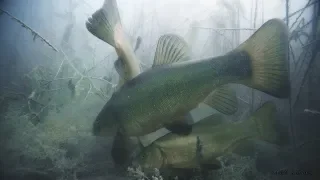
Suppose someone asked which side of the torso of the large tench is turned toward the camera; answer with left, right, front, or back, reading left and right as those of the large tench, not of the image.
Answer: left

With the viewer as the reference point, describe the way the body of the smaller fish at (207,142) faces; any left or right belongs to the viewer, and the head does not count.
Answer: facing to the left of the viewer

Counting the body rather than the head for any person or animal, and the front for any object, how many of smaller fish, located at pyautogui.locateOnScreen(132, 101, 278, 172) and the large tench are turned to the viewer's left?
2
